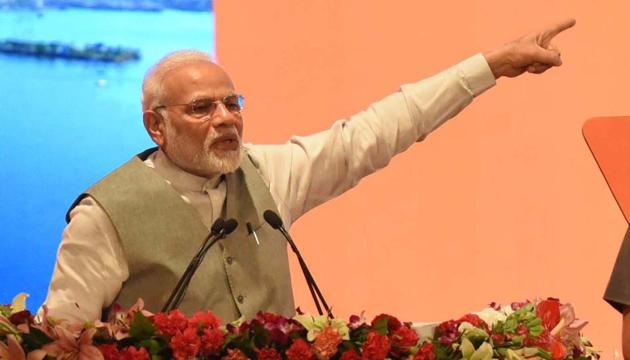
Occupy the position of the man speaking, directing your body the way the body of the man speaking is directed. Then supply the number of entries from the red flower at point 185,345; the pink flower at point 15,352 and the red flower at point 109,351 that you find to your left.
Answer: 0

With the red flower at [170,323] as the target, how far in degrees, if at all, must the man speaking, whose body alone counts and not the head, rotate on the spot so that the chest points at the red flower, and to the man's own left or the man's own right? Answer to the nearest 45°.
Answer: approximately 45° to the man's own right

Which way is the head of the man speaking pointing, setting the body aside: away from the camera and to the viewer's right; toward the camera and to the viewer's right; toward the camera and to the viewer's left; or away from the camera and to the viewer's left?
toward the camera and to the viewer's right

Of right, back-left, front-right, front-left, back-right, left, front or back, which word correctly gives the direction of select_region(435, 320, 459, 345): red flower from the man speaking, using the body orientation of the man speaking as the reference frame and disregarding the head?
front

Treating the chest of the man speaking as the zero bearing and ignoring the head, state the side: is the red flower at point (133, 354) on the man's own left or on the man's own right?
on the man's own right

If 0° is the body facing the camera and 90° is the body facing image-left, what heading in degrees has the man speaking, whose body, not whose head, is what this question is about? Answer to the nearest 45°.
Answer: approximately 315°

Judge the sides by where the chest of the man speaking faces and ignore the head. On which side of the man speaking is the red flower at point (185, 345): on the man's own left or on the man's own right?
on the man's own right

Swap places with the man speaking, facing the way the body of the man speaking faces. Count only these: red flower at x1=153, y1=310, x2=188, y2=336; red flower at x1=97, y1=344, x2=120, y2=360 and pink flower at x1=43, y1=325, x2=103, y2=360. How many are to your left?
0
